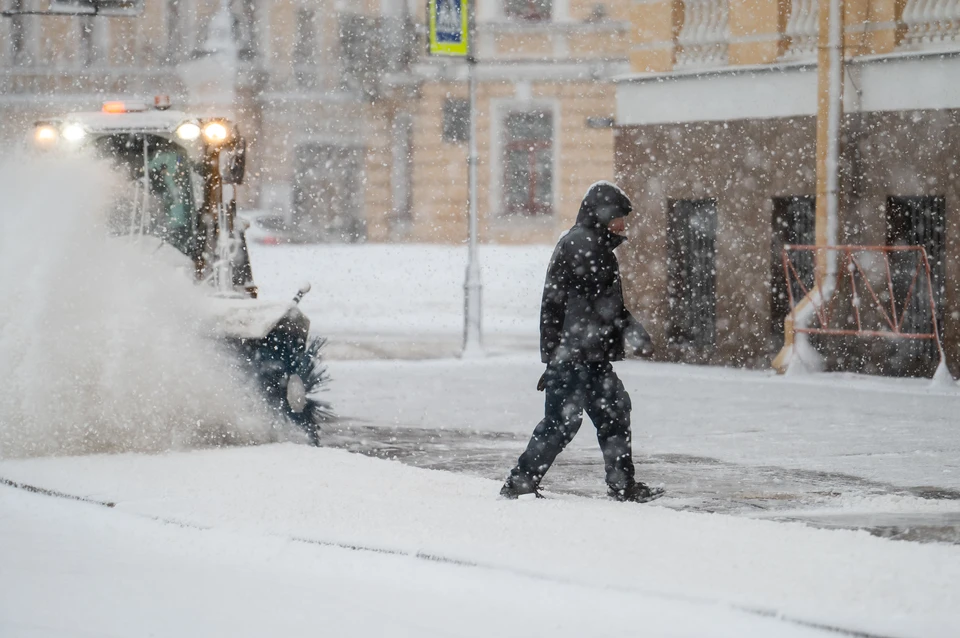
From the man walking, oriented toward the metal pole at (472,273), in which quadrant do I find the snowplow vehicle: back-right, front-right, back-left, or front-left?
front-left

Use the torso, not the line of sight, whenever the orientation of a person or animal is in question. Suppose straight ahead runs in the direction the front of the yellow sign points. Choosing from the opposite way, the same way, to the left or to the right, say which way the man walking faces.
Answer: to the left

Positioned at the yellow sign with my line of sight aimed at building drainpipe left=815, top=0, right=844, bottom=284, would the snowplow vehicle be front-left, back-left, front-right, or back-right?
front-right

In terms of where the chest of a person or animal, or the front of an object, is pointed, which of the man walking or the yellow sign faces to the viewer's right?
the man walking

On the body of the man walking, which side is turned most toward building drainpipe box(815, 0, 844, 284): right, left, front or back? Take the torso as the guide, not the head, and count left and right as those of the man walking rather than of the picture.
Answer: left

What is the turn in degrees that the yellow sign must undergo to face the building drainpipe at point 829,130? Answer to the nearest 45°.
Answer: approximately 45° to its left

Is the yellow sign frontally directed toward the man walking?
yes

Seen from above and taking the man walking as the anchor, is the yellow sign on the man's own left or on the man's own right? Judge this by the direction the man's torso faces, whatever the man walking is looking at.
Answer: on the man's own left

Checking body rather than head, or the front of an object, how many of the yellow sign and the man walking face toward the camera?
1

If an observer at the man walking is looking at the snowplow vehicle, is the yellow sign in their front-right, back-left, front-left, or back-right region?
front-right

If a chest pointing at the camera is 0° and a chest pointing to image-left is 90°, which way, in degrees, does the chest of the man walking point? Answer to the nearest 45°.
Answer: approximately 270°

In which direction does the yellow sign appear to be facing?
toward the camera

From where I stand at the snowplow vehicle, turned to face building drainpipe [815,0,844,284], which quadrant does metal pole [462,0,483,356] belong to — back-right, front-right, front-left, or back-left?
front-left

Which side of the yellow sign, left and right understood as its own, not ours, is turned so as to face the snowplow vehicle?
front

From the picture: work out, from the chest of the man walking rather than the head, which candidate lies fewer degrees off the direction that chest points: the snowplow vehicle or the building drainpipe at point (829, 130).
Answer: the building drainpipe

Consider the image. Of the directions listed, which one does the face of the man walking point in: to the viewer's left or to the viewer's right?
to the viewer's right
